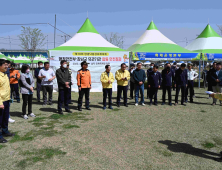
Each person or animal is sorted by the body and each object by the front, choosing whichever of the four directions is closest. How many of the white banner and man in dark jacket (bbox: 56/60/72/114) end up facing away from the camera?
0

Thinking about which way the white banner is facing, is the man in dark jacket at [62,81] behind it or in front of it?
in front

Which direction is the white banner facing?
toward the camera

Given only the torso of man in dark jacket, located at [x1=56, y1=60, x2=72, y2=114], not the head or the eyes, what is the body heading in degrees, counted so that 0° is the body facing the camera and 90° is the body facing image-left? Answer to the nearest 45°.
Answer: approximately 315°

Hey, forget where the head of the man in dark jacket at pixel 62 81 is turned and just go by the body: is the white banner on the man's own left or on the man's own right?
on the man's own left

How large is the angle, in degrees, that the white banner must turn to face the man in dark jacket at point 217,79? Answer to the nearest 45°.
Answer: approximately 45° to its left

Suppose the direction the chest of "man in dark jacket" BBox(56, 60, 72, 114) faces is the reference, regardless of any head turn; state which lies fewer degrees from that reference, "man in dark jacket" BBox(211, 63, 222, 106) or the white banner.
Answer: the man in dark jacket
